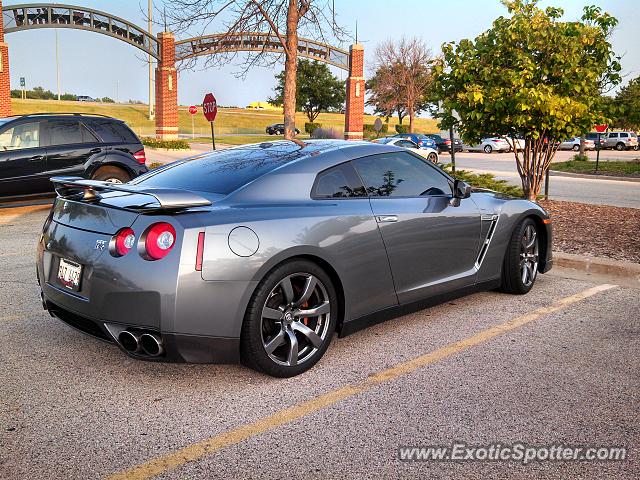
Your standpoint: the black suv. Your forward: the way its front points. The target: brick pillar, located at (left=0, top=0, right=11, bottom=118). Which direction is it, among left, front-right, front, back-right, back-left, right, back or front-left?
right

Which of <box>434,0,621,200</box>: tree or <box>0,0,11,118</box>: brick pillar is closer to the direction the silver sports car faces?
the tree

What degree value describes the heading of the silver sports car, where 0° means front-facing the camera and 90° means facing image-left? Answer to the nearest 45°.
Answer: approximately 225°

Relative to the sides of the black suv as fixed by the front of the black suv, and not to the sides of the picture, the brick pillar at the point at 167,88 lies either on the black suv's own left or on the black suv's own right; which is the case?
on the black suv's own right

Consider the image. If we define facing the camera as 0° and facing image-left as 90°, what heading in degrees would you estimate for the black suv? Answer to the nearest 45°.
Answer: approximately 90°

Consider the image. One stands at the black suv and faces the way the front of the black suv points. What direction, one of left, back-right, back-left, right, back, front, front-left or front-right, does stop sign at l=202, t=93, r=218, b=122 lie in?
back-right

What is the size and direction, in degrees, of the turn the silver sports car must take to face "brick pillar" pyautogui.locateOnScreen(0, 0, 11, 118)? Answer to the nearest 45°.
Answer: approximately 90° to its left

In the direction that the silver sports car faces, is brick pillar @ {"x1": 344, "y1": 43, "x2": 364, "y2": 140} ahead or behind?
ahead

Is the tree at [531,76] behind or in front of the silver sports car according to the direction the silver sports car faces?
in front

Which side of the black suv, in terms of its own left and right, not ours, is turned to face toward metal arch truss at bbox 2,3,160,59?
right

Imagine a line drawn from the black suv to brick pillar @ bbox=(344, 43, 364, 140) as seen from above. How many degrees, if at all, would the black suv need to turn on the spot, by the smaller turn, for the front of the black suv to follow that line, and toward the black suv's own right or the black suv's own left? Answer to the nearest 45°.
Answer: approximately 135° to the black suv's own right

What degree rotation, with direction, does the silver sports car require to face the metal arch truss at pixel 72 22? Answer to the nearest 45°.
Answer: approximately 45° to its left
